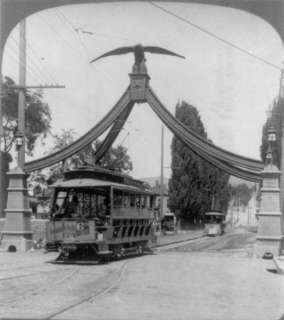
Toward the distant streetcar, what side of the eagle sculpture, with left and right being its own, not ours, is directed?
back

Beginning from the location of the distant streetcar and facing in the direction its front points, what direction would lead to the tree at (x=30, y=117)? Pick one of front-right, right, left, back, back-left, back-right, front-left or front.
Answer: front-right

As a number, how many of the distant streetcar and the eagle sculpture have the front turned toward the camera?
2

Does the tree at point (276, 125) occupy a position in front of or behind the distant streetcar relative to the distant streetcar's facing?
in front

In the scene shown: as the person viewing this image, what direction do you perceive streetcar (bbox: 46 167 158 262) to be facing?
facing the viewer and to the left of the viewer

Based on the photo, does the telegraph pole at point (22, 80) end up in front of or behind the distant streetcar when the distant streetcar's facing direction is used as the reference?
in front

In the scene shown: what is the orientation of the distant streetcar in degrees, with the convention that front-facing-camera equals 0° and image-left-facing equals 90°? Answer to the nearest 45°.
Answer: approximately 0°
